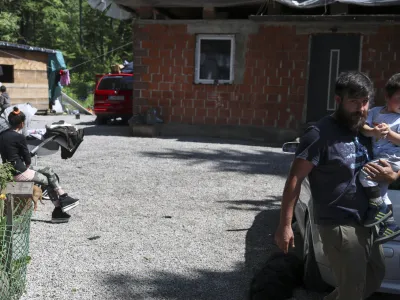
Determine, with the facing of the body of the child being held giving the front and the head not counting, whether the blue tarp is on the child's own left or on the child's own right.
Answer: on the child's own right

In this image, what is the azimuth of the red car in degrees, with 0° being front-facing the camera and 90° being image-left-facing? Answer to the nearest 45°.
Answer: approximately 180°

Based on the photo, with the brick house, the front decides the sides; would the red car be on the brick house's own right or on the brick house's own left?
on the brick house's own right

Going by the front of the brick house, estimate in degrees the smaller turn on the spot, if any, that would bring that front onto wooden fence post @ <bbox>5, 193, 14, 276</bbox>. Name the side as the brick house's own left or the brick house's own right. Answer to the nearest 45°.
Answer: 0° — it already faces it

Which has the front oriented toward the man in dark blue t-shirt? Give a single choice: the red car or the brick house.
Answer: the brick house

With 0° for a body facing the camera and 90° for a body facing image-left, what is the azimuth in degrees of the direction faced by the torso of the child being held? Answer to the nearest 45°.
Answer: approximately 45°

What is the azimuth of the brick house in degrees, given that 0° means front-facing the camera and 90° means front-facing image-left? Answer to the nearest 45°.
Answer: approximately 0°

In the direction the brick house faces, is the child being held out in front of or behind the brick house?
in front
